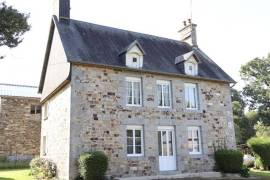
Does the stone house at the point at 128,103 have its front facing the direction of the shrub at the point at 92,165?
no

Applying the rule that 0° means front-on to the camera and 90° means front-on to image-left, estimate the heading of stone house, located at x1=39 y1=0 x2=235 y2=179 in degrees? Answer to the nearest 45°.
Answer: approximately 315°

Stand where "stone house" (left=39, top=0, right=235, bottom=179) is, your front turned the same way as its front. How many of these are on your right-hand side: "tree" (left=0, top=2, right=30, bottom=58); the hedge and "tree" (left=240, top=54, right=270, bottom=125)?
1

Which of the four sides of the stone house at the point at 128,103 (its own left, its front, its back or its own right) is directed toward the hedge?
left

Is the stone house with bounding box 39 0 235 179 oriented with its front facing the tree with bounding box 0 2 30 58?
no

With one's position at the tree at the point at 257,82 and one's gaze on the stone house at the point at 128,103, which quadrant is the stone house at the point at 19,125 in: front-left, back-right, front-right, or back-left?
front-right

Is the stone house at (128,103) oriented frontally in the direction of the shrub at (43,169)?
no

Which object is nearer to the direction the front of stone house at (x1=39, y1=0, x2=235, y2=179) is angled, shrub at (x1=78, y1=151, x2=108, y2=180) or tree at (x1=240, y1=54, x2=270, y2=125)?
the shrub

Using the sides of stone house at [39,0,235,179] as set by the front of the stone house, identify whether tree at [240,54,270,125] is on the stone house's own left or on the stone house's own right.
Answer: on the stone house's own left
